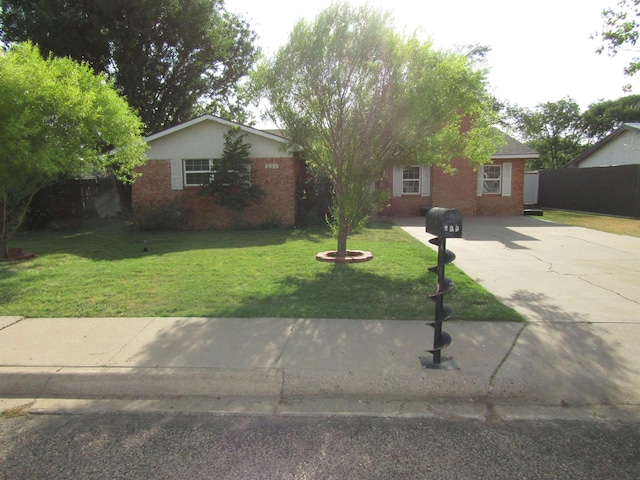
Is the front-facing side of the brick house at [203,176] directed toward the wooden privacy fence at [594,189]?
no

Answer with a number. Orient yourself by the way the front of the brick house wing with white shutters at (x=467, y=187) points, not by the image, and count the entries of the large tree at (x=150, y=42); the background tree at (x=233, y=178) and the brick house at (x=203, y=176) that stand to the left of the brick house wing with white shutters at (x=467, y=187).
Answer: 0

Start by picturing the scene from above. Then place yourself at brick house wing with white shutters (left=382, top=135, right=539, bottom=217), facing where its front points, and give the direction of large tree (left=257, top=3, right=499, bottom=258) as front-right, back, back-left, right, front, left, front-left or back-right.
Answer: front

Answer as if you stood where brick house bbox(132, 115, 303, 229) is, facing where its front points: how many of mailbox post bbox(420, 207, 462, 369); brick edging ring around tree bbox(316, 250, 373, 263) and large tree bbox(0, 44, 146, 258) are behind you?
0

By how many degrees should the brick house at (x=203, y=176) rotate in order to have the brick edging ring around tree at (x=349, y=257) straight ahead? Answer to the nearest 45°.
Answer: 0° — it already faces it

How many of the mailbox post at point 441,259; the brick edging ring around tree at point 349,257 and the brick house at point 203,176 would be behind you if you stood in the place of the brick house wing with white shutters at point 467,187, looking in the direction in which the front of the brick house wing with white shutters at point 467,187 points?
0

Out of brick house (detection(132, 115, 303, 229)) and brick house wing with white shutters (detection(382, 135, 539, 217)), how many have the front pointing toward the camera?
2

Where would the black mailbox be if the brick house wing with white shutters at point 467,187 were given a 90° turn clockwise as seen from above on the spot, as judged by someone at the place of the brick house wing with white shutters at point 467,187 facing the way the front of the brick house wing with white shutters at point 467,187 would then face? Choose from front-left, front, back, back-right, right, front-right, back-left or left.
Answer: left

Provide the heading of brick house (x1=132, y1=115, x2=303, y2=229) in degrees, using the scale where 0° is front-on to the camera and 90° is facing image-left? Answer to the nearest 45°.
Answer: approximately 0°

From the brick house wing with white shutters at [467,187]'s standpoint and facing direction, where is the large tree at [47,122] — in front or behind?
in front

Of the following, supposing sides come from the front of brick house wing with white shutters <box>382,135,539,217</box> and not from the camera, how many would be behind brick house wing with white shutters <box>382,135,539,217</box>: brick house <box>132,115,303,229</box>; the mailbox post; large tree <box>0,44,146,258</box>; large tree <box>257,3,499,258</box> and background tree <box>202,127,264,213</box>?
0

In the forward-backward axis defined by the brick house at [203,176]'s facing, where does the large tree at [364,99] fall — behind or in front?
in front

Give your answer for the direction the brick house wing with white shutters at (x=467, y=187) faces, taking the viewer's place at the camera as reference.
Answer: facing the viewer

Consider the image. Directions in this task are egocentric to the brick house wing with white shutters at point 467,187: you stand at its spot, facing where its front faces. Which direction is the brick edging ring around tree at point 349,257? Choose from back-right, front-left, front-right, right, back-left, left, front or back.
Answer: front
